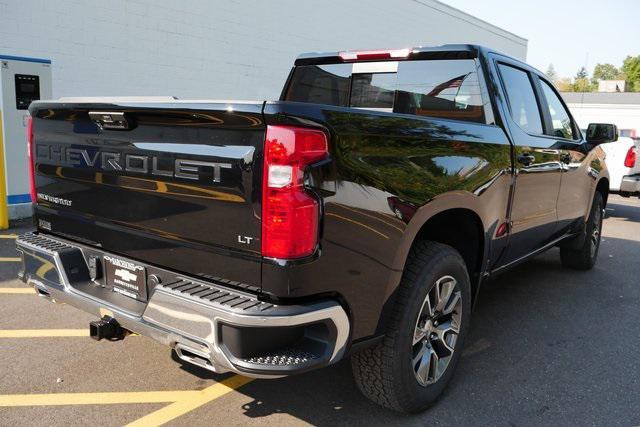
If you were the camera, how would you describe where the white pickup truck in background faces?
facing away from the viewer and to the left of the viewer

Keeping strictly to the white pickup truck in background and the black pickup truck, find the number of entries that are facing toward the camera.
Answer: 0

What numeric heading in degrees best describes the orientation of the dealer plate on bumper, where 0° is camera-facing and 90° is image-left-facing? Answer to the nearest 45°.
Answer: approximately 45°

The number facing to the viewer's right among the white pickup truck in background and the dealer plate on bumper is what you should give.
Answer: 0

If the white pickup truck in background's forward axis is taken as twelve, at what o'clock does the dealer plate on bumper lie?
The dealer plate on bumper is roughly at 8 o'clock from the white pickup truck in background.

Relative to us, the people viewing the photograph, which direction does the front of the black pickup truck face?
facing away from the viewer and to the right of the viewer

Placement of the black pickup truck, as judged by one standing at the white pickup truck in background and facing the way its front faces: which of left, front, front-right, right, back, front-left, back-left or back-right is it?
back-left

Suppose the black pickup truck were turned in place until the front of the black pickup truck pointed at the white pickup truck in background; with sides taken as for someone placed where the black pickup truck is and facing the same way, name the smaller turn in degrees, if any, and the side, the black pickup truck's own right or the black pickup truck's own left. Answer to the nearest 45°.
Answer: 0° — it already faces it

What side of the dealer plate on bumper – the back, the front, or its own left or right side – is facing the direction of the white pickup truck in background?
back
